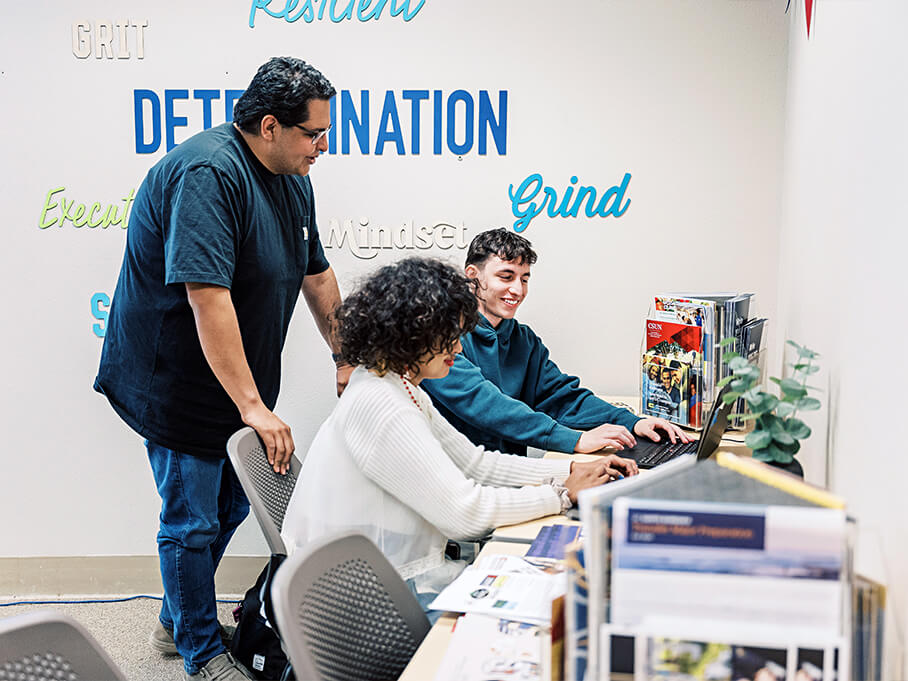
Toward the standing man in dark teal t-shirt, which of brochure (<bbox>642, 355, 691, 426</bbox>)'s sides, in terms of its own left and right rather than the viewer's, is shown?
front

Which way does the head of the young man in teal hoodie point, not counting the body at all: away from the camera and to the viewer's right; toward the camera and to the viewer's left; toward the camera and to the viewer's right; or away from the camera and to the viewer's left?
toward the camera and to the viewer's right

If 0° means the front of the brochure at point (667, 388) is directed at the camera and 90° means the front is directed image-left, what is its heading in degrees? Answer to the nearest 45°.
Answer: approximately 45°

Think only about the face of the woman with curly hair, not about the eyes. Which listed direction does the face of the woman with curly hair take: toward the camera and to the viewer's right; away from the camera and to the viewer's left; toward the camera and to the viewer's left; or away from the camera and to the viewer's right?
away from the camera and to the viewer's right

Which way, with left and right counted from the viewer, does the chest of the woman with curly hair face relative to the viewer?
facing to the right of the viewer

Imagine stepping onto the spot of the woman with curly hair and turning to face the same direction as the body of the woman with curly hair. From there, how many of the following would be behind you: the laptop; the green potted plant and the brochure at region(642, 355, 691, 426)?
0

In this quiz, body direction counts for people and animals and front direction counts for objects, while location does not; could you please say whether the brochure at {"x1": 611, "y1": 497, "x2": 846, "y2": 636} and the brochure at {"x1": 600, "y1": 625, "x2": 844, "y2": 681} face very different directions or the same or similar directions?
same or similar directions

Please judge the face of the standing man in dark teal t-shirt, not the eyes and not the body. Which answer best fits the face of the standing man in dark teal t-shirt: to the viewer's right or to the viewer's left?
to the viewer's right

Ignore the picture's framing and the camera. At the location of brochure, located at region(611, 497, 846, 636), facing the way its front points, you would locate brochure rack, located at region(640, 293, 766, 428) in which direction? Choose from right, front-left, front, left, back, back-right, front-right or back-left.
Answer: back

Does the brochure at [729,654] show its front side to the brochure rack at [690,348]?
no

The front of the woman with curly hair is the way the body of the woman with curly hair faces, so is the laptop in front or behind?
in front

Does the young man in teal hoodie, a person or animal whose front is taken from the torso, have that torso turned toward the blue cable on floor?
no

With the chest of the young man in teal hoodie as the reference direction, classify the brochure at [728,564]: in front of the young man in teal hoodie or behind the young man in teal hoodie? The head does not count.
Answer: in front

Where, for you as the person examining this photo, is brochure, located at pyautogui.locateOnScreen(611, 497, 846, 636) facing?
facing the viewer

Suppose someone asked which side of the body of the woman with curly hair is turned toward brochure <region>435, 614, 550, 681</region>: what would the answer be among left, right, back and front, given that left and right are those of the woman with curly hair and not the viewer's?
right

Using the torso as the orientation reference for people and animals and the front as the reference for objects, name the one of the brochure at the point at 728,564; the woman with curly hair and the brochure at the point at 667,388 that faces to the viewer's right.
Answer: the woman with curly hair

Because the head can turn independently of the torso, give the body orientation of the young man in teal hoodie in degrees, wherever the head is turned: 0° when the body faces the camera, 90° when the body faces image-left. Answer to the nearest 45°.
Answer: approximately 315°

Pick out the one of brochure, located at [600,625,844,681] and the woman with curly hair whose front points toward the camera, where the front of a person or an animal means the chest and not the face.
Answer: the brochure
